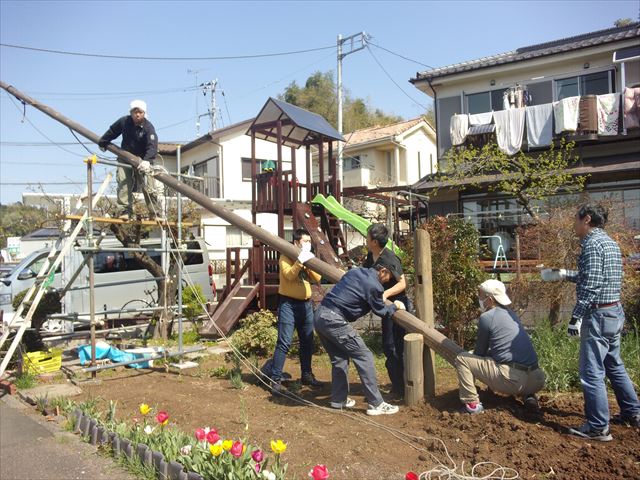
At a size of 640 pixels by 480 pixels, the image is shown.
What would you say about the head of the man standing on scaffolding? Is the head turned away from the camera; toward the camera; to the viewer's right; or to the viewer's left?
toward the camera

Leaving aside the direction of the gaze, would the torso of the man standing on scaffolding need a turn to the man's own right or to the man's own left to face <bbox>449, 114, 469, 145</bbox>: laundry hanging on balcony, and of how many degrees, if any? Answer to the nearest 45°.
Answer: approximately 135° to the man's own left

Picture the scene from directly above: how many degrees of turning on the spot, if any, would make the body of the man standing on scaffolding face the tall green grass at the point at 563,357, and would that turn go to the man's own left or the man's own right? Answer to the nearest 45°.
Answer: approximately 45° to the man's own left

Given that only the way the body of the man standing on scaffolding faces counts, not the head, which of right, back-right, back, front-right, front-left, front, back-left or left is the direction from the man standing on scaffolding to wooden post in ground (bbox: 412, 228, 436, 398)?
front-left

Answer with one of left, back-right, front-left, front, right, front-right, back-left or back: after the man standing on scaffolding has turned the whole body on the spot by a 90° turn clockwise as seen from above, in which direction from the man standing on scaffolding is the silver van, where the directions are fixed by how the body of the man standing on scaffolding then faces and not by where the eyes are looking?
right

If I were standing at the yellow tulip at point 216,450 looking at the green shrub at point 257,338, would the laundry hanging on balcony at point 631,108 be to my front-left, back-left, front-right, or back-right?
front-right

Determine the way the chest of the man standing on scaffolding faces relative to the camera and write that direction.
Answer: toward the camera

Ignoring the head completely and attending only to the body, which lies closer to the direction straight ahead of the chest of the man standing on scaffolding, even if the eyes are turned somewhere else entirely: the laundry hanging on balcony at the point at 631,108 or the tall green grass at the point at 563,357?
the tall green grass

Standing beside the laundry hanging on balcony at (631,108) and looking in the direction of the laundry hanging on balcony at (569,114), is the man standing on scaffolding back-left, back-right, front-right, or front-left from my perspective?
front-left

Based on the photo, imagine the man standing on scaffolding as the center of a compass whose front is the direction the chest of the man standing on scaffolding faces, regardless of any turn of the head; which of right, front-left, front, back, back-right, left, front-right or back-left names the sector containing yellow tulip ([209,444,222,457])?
front

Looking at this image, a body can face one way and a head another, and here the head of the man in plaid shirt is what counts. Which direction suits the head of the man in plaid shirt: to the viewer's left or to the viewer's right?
to the viewer's left

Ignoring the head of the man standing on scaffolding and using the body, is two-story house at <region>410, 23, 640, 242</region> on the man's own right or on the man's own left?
on the man's own left

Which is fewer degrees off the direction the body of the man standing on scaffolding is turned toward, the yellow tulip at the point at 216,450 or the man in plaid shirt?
the yellow tulip

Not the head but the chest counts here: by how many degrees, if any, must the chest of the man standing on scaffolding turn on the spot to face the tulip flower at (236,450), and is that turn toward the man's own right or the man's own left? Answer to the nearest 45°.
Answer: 0° — they already face it
